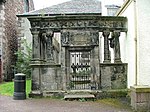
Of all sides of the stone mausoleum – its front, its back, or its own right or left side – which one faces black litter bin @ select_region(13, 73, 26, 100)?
right

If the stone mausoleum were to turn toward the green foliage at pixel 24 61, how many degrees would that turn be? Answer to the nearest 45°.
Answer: approximately 135° to its right

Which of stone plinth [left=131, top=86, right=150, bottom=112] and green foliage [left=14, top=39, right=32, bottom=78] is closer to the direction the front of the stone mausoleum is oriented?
the stone plinth

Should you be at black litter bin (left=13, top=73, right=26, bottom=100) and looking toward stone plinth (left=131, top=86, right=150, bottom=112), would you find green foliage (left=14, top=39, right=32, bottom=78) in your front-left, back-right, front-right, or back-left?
back-left

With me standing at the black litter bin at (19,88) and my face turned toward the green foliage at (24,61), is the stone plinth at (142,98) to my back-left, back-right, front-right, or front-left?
back-right

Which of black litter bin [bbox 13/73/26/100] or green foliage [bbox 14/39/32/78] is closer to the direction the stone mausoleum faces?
the black litter bin

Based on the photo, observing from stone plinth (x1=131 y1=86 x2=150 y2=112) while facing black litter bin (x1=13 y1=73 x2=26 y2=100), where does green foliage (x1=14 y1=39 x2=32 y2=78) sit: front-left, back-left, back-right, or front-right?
front-right

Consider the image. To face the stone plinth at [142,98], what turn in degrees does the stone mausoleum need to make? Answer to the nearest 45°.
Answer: approximately 45° to its left

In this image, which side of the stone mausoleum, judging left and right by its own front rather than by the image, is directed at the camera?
front
